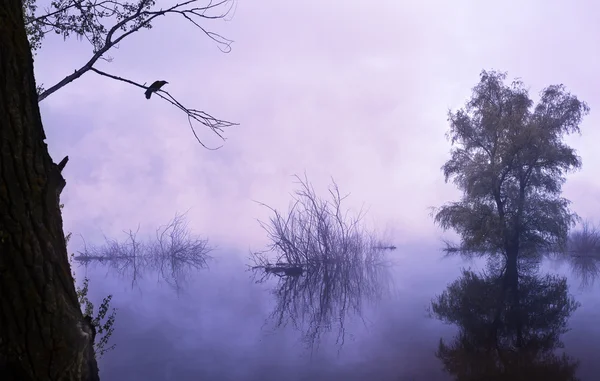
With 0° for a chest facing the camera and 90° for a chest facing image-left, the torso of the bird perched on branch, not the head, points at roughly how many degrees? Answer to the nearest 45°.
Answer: approximately 270°

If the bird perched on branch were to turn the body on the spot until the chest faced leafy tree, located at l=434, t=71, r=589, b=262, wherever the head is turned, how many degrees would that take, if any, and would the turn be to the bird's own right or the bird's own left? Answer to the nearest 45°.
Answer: approximately 45° to the bird's own left
